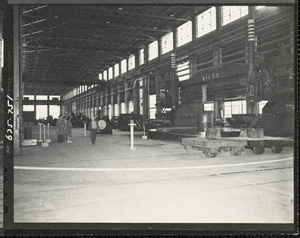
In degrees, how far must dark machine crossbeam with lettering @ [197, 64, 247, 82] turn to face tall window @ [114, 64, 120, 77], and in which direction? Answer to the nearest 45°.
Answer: approximately 90° to its right

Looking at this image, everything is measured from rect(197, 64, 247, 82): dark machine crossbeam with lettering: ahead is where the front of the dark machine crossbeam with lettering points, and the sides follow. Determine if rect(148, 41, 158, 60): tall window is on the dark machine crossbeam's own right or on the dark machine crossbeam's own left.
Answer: on the dark machine crossbeam's own right

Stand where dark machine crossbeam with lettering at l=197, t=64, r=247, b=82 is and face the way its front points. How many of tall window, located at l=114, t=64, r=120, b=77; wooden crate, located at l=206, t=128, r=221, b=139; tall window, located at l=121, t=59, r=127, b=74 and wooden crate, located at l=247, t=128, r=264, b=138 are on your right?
2

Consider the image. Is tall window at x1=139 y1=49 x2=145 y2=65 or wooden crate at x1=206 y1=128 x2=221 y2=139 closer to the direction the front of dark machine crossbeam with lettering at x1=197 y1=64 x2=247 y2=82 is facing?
the wooden crate

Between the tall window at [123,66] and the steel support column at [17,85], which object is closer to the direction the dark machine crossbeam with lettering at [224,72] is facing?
the steel support column

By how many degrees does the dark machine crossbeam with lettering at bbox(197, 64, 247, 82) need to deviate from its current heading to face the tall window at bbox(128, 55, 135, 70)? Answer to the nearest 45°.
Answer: approximately 90° to its right

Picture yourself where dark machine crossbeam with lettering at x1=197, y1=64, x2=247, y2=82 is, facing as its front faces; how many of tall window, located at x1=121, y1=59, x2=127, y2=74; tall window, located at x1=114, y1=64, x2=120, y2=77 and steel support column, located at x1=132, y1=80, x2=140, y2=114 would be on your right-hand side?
3

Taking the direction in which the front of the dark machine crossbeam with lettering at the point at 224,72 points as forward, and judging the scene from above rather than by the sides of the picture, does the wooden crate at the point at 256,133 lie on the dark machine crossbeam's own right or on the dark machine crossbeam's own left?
on the dark machine crossbeam's own left

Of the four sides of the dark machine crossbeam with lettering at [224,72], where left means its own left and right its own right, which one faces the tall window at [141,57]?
right

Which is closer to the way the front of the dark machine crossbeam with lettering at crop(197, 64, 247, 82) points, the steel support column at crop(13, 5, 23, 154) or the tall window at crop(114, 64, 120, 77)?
the steel support column

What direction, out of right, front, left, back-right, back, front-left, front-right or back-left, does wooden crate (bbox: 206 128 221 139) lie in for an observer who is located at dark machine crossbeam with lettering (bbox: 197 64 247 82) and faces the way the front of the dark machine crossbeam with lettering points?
front-left

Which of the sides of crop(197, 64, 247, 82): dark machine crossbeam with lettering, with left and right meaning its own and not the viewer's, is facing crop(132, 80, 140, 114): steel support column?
right

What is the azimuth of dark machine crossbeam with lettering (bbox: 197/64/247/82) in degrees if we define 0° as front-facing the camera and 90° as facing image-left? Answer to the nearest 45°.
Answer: approximately 45°
